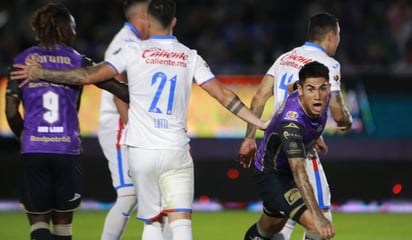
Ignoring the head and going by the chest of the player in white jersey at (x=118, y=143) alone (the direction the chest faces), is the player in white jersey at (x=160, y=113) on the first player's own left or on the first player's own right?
on the first player's own right

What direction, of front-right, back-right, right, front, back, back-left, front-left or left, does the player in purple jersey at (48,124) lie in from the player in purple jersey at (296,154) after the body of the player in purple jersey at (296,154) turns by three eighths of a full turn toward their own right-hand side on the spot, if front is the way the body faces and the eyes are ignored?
front

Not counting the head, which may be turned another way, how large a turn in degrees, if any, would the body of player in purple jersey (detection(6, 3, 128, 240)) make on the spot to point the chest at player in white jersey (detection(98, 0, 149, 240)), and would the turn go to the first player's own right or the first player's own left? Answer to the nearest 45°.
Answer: approximately 45° to the first player's own right

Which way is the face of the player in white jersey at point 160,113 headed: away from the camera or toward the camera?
away from the camera

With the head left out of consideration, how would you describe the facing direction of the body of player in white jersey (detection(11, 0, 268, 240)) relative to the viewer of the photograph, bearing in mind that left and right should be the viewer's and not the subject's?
facing away from the viewer

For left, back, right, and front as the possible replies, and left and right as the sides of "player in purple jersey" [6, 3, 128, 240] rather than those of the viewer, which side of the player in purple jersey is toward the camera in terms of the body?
back

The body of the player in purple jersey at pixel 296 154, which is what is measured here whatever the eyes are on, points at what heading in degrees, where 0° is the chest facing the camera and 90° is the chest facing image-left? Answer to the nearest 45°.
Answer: approximately 315°

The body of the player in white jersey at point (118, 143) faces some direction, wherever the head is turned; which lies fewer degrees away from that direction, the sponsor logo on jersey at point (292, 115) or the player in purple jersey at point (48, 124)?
the sponsor logo on jersey
